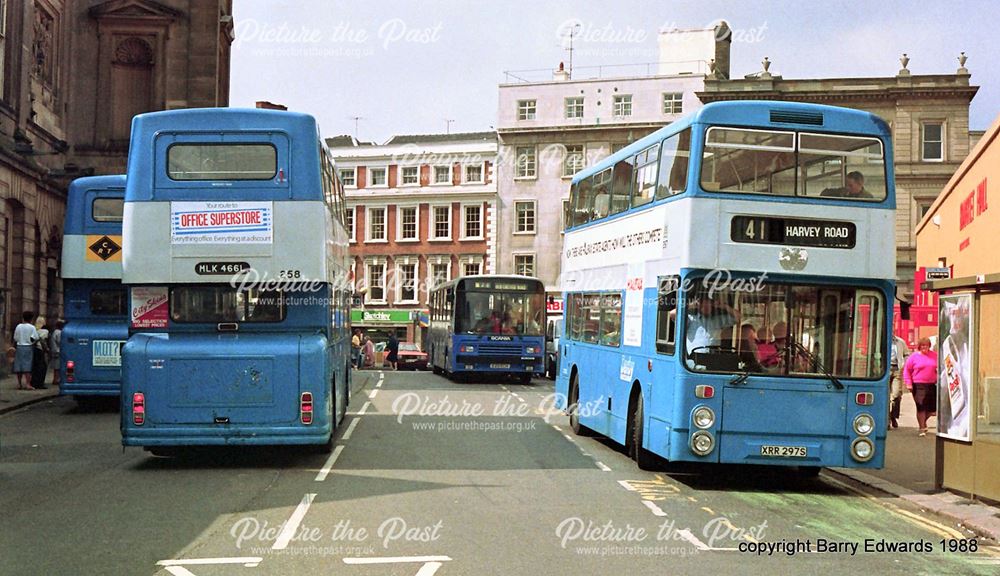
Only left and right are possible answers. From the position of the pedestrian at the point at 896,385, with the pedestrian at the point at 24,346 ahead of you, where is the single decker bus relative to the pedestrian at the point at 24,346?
right

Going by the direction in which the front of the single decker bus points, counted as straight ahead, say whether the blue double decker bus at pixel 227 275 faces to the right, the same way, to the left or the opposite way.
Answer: the opposite way

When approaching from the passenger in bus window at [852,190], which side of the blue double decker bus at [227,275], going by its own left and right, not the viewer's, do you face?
right

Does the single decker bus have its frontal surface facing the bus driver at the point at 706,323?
yes

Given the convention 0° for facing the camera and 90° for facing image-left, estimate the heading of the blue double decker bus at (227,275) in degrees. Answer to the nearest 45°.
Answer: approximately 180°

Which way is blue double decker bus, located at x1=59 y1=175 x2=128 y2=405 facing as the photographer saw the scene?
facing away from the viewer

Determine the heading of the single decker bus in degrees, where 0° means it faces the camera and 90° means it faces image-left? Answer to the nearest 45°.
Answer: approximately 0°
